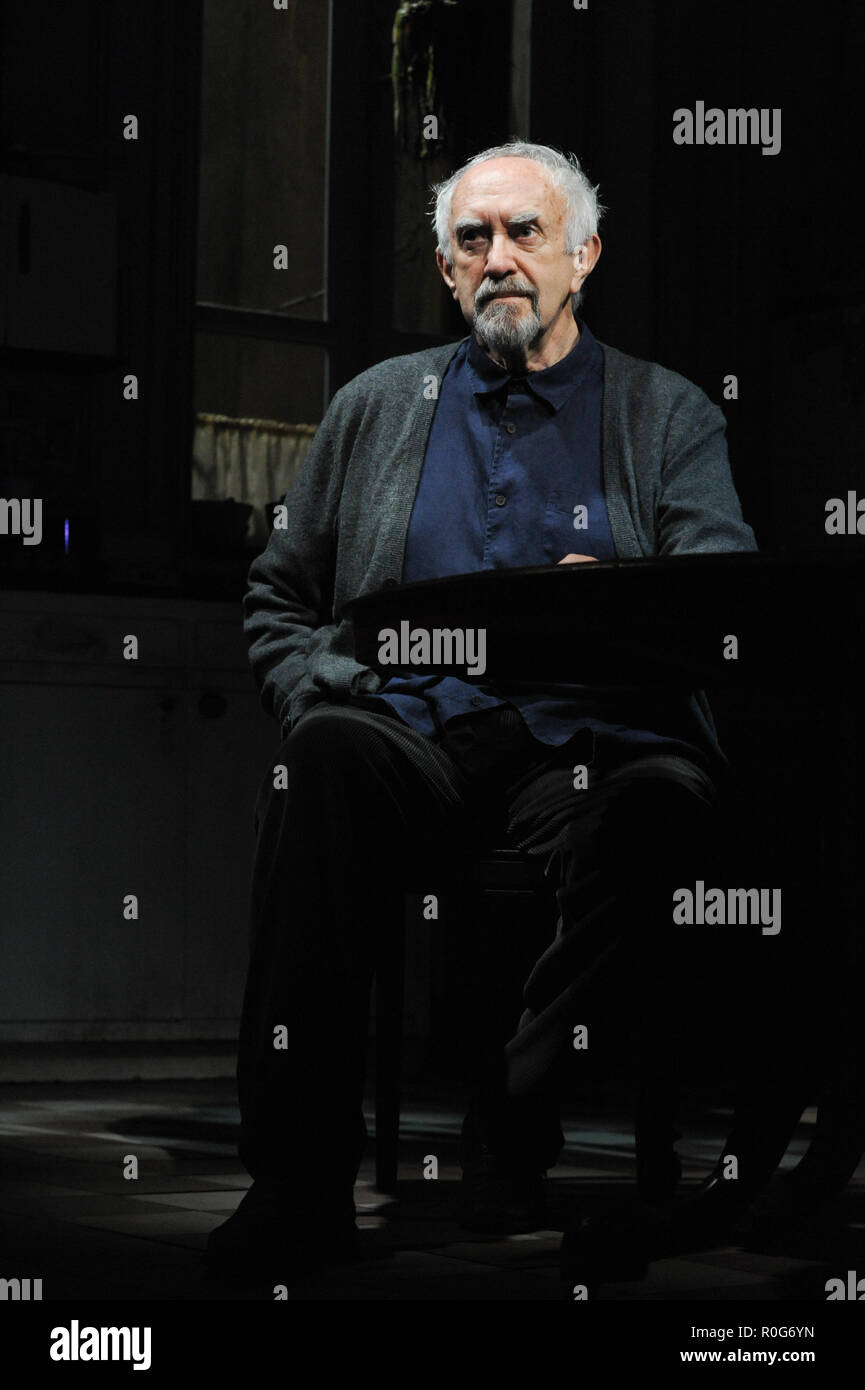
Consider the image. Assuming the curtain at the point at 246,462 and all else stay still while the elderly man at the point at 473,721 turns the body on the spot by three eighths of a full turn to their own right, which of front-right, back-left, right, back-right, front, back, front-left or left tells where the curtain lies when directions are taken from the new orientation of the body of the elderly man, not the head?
front-right

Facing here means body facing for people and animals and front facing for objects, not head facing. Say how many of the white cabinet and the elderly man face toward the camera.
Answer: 2

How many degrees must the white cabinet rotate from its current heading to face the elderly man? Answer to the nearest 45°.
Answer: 0° — it already faces them

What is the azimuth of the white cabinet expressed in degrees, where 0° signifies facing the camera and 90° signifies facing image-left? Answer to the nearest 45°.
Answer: approximately 0°

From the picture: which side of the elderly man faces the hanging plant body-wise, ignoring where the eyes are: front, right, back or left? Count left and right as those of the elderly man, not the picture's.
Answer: back
